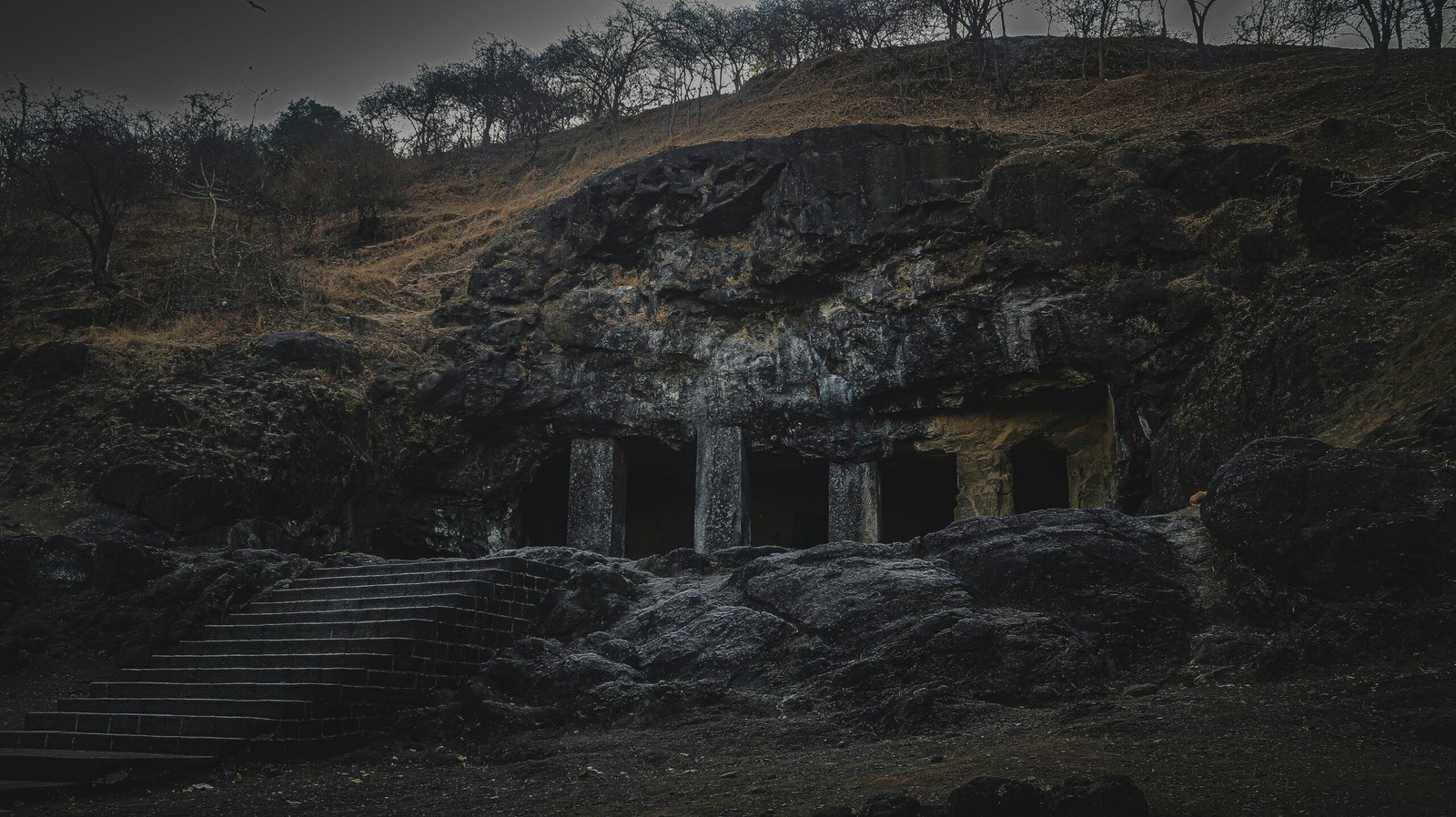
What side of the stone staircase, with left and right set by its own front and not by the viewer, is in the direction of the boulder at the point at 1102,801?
left

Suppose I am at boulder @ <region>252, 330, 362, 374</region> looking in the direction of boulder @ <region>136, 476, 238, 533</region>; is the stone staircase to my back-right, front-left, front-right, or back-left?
front-left

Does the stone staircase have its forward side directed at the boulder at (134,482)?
no

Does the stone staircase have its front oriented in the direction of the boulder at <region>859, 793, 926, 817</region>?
no

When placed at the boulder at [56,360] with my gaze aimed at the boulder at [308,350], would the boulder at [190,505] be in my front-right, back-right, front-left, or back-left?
front-right

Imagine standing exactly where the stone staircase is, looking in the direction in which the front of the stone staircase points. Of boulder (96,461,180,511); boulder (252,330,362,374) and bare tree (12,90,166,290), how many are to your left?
0

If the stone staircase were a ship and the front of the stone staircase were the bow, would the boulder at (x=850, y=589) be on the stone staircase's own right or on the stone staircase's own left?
on the stone staircase's own left

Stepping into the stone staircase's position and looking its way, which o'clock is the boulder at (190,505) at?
The boulder is roughly at 4 o'clock from the stone staircase.

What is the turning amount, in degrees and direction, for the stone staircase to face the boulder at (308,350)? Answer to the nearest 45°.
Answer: approximately 135° to its right

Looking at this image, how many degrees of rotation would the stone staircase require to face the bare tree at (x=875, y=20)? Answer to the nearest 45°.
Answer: approximately 180°

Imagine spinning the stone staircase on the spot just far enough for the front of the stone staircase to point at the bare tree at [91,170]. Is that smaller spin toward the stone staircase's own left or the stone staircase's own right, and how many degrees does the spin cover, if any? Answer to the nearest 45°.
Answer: approximately 135° to the stone staircase's own right

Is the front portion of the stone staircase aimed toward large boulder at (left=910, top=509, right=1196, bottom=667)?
no

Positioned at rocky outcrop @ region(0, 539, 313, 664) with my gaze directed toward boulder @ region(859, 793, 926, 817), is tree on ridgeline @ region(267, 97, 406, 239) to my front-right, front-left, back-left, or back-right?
back-left

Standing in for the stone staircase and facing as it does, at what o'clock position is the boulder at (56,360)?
The boulder is roughly at 4 o'clock from the stone staircase.

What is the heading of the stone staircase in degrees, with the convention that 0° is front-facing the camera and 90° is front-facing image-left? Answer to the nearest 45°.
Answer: approximately 45°
